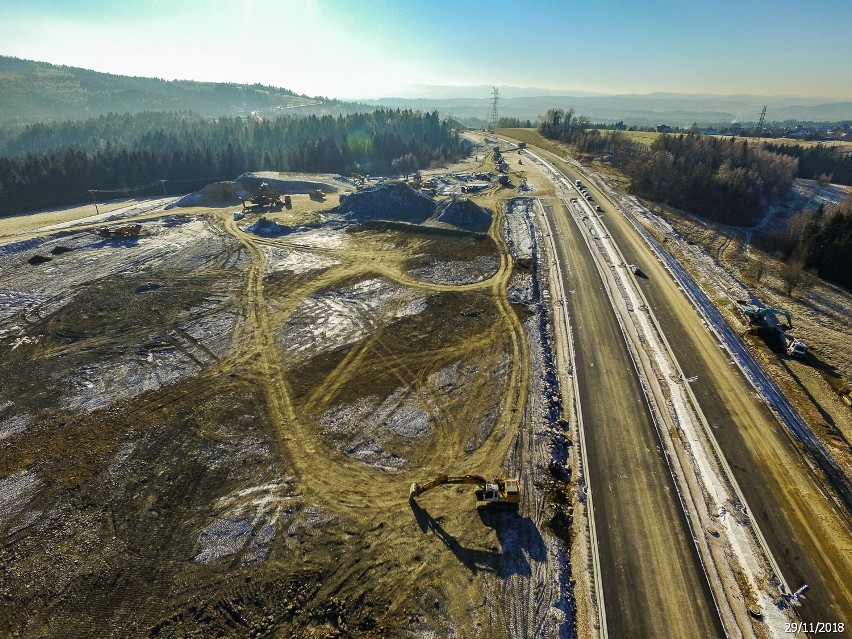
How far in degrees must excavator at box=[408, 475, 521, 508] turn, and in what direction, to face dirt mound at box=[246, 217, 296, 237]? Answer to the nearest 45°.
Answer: approximately 45° to its right

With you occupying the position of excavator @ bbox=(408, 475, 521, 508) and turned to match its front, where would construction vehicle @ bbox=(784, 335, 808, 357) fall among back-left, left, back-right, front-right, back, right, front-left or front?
back-right

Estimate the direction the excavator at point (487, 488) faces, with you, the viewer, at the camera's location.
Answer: facing to the left of the viewer

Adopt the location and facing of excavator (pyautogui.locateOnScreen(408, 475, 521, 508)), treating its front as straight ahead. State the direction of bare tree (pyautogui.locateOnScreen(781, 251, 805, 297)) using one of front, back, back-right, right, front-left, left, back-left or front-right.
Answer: back-right
